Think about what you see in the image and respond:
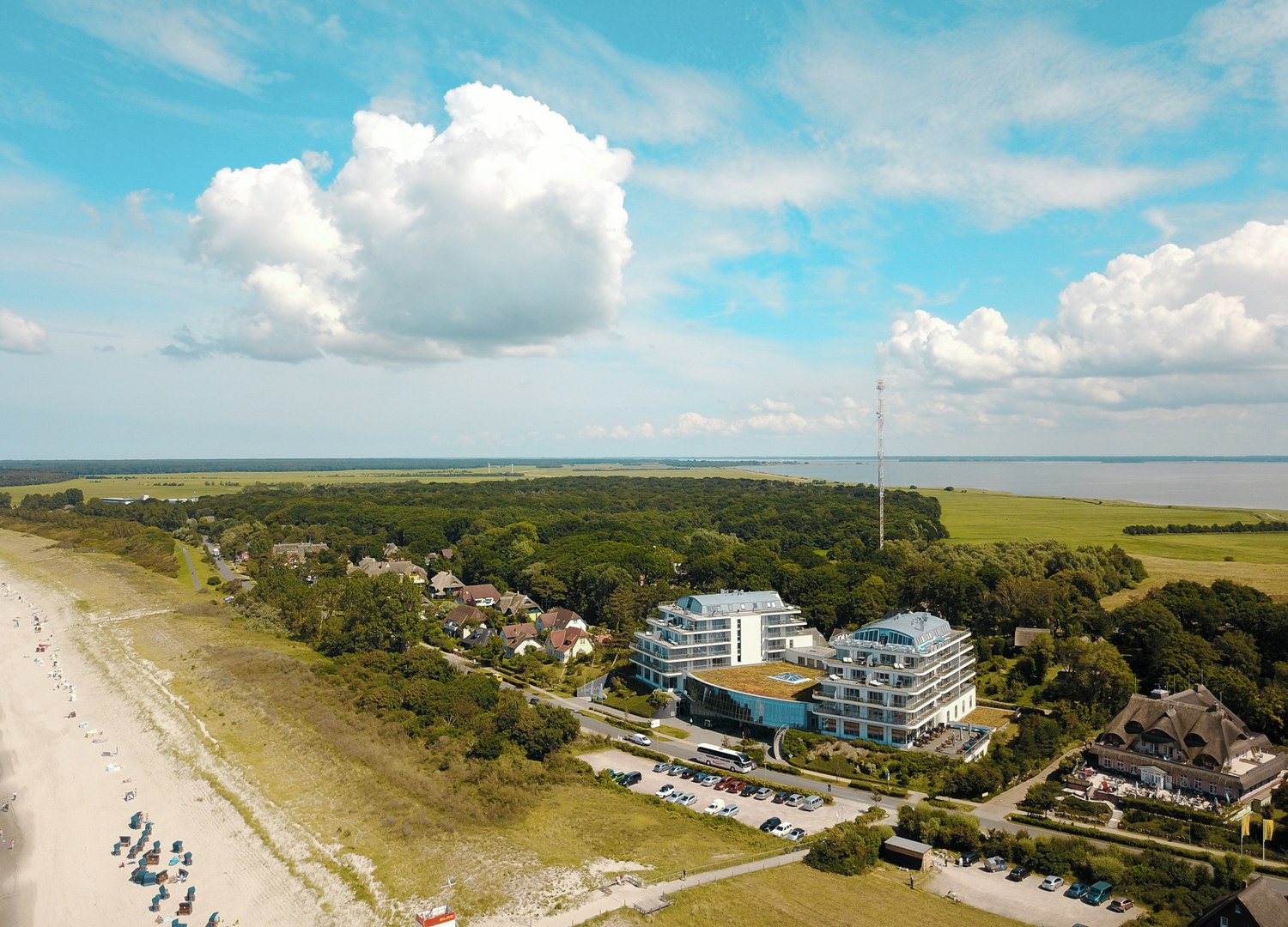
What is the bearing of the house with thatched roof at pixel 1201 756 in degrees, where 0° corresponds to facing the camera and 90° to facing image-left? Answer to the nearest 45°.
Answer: approximately 45°

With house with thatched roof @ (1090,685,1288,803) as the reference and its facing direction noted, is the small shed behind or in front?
in front
